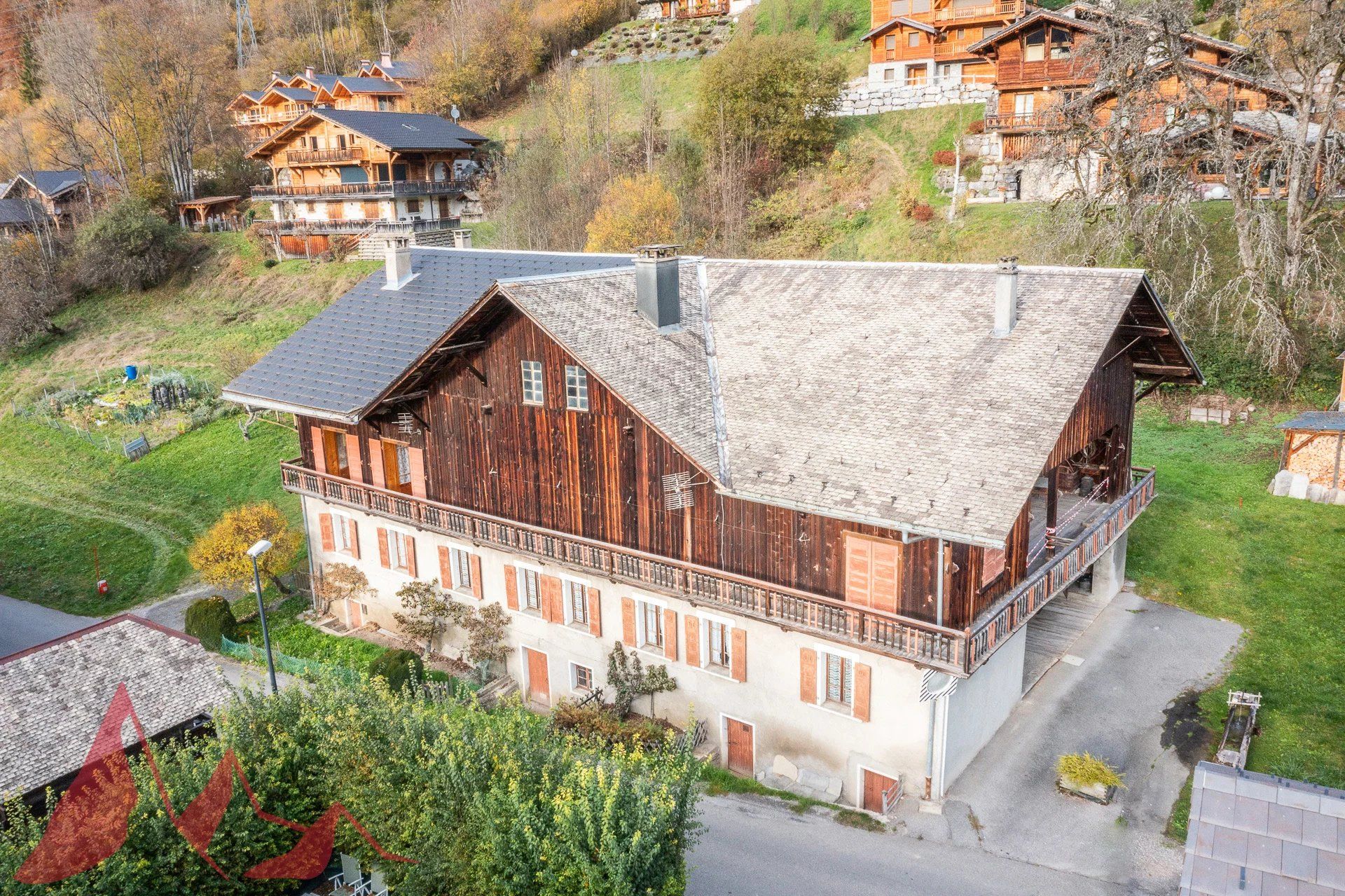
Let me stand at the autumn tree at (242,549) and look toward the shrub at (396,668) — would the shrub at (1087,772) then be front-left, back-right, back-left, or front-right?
front-left

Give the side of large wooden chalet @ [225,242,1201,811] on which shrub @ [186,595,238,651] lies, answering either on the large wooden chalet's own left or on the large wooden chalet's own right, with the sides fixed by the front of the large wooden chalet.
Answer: on the large wooden chalet's own right

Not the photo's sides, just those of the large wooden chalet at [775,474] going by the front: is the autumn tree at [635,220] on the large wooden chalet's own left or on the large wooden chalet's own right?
on the large wooden chalet's own right

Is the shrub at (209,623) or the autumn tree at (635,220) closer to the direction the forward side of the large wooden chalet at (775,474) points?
the shrub

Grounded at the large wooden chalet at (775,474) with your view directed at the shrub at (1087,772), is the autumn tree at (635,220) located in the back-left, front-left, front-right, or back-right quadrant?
back-left

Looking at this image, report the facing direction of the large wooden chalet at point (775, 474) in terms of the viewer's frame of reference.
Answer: facing the viewer and to the left of the viewer

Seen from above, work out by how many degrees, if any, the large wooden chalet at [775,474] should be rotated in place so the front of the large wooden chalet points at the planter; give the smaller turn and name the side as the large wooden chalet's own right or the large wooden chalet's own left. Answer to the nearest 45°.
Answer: approximately 90° to the large wooden chalet's own left
